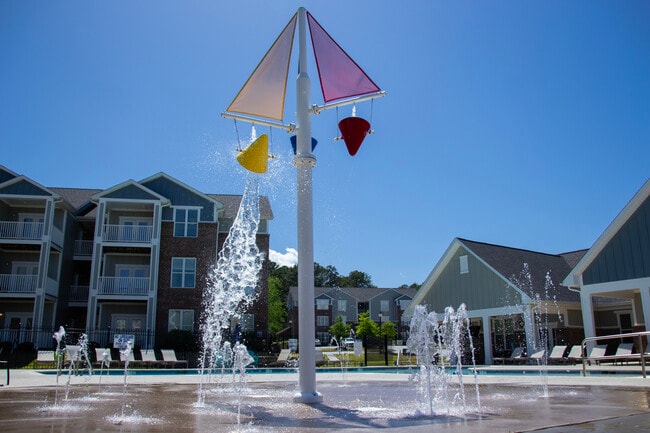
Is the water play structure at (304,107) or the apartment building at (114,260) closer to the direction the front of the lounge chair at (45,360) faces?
the water play structure

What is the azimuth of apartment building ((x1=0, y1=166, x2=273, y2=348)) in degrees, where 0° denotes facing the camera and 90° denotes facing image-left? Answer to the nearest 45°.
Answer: approximately 0°

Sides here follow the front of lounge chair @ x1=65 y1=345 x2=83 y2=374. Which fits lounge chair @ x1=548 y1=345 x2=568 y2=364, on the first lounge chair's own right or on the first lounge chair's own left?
on the first lounge chair's own left

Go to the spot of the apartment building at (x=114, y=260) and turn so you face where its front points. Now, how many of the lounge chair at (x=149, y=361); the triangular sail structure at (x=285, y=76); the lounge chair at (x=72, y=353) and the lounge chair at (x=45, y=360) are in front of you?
4

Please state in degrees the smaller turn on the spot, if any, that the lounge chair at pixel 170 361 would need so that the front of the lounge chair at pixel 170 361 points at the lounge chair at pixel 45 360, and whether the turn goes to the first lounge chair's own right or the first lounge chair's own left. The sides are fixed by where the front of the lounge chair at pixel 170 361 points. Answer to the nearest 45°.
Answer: approximately 135° to the first lounge chair's own right

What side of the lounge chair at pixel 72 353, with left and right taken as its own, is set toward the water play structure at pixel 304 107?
front

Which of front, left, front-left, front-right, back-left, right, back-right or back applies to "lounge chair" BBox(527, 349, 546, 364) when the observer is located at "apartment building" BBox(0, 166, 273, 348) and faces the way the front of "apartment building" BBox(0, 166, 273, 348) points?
front-left

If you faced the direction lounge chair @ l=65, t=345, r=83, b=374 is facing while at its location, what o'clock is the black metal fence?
The black metal fence is roughly at 6 o'clock from the lounge chair.

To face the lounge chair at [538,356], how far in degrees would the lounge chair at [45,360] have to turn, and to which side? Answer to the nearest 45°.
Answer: approximately 45° to its left

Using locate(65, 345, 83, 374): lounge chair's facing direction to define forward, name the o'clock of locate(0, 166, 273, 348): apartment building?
The apartment building is roughly at 6 o'clock from the lounge chair.

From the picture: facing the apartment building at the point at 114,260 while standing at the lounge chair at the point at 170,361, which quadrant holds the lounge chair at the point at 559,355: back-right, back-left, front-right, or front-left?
back-right

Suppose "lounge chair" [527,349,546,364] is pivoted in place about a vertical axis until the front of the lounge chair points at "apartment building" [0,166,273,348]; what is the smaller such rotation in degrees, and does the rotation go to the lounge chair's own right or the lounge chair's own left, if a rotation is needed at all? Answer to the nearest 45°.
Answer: approximately 45° to the lounge chair's own right
